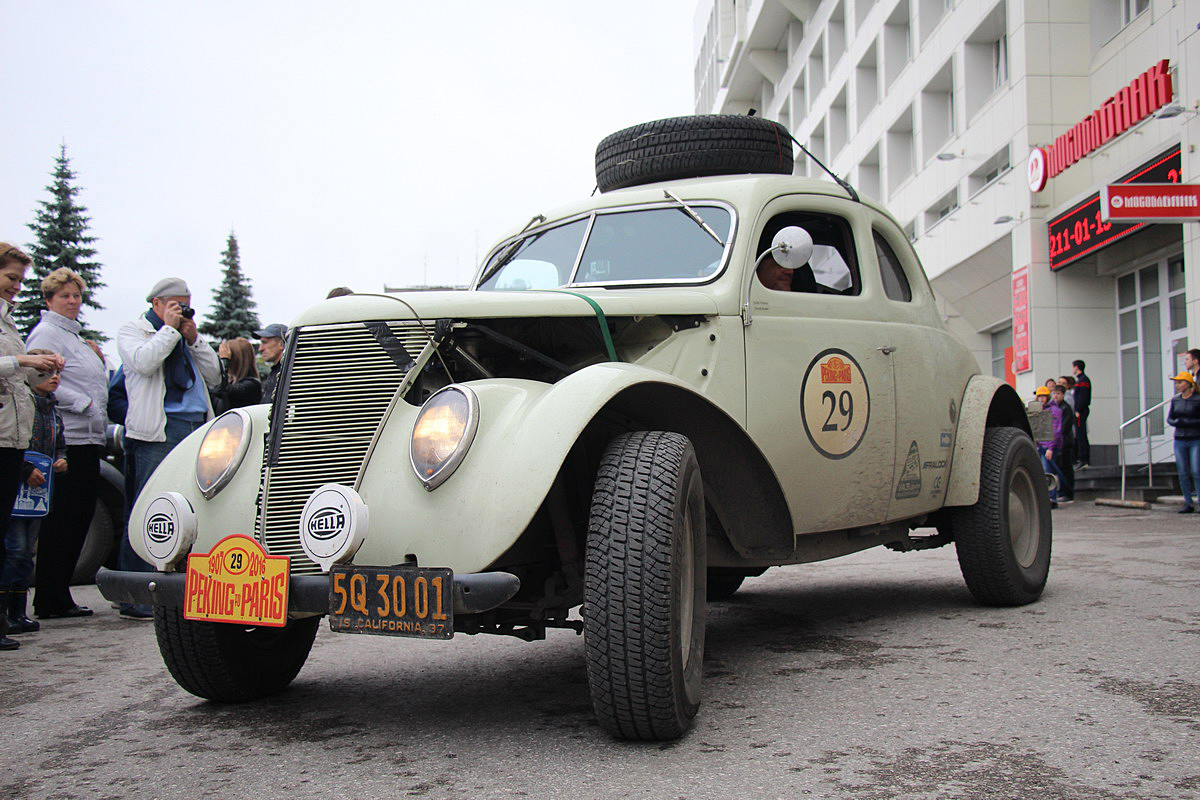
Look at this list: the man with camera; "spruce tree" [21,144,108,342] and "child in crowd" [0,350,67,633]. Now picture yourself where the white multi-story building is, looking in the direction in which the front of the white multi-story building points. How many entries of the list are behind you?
0

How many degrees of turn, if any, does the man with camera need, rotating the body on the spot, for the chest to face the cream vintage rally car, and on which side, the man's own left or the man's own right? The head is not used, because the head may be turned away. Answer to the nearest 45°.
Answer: approximately 45° to the man's own right

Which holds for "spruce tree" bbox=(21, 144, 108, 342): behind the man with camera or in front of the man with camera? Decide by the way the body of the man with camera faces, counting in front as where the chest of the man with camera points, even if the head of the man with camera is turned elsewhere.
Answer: behind

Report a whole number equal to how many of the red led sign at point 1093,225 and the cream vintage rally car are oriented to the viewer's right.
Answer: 0

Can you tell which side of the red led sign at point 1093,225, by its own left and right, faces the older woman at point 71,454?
front

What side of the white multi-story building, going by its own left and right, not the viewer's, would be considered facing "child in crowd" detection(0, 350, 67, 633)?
front

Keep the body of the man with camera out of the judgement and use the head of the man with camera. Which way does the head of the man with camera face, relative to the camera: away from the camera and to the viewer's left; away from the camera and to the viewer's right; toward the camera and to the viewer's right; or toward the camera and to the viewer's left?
toward the camera and to the viewer's right

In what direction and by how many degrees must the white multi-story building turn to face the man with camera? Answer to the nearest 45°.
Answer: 0° — it already faces them

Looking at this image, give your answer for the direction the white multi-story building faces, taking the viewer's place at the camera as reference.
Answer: facing the viewer and to the left of the viewer

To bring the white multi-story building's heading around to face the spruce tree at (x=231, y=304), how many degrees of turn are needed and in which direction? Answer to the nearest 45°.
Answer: approximately 90° to its right

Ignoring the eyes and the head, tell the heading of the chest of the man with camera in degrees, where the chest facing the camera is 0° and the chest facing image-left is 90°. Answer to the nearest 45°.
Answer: approximately 315°

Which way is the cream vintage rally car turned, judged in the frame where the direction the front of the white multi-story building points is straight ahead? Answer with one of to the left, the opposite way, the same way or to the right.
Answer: the same way

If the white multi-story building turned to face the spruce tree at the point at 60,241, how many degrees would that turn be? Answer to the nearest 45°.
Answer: approximately 45° to its right

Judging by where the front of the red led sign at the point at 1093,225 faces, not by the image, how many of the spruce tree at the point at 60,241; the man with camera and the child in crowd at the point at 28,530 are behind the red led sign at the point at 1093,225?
0

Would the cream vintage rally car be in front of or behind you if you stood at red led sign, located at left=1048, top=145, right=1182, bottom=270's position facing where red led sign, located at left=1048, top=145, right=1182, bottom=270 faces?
in front

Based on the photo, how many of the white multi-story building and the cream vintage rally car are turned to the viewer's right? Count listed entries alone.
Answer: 0

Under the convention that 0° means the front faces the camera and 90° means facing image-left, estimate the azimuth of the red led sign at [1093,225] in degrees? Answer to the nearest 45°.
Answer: approximately 45°
